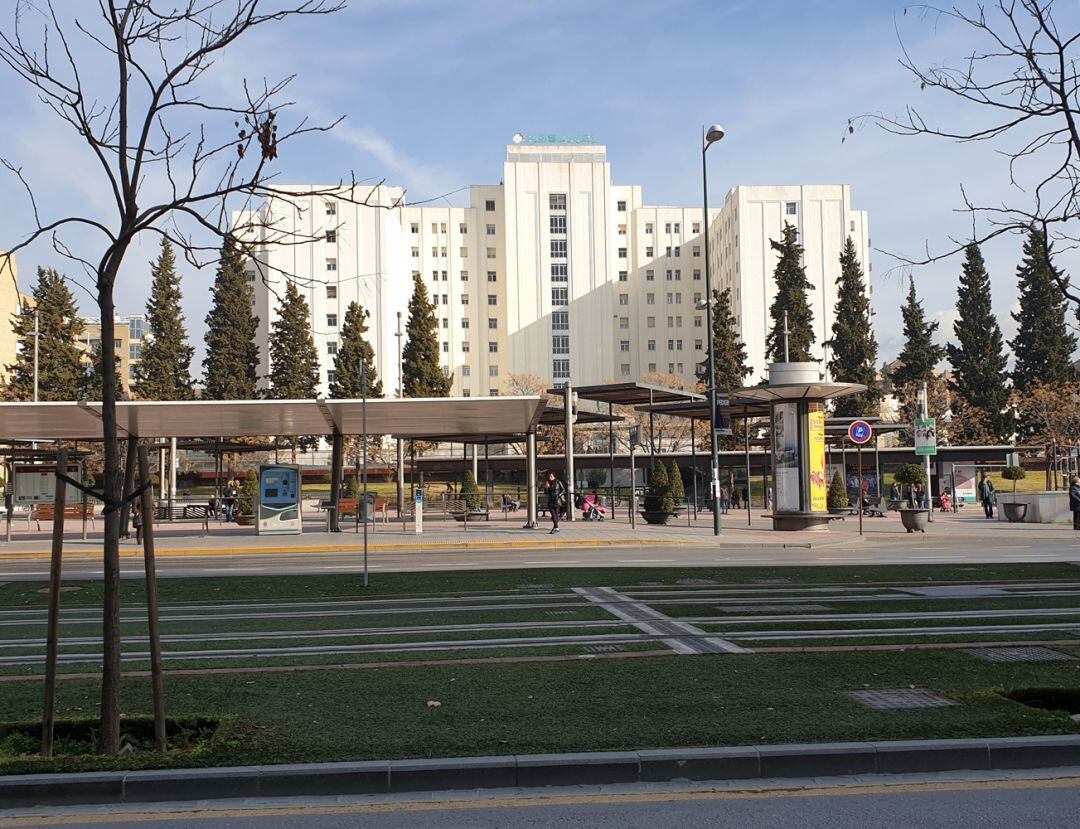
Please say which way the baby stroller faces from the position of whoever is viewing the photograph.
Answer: facing to the right of the viewer

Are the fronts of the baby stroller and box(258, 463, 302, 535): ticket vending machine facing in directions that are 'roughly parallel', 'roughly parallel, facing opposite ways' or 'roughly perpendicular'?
roughly perpendicular

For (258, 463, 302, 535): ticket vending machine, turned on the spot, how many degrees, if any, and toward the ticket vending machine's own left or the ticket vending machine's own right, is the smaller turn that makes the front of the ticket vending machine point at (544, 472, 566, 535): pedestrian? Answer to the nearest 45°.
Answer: approximately 90° to the ticket vending machine's own left

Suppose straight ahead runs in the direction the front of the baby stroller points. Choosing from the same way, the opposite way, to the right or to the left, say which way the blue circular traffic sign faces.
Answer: to the right

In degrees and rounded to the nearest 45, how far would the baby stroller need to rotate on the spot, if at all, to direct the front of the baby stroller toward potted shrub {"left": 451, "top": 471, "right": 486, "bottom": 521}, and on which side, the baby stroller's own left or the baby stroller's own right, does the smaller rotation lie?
approximately 180°

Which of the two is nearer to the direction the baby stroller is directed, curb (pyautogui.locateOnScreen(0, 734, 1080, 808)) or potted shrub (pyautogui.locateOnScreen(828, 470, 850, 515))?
the potted shrub

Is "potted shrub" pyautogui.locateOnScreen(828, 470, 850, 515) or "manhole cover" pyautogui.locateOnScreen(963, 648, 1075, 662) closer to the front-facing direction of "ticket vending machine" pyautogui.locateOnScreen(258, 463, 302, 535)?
the manhole cover

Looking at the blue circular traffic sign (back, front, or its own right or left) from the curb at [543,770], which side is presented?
front

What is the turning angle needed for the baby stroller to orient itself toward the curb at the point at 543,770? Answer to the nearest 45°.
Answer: approximately 90° to its right

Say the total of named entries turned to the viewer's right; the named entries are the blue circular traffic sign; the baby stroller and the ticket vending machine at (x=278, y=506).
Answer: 1

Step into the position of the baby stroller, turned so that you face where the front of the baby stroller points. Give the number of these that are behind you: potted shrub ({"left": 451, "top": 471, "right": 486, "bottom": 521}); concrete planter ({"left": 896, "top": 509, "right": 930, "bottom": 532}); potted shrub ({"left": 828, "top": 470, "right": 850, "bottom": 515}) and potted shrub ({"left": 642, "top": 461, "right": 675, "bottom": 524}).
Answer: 1

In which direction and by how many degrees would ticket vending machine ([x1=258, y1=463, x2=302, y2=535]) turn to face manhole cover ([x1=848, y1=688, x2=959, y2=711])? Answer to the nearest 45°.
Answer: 0° — it already faces it

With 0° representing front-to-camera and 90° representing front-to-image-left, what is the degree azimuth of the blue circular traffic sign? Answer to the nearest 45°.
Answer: approximately 0°

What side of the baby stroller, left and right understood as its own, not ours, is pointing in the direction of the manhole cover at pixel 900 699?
right
